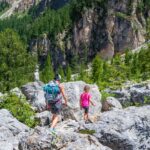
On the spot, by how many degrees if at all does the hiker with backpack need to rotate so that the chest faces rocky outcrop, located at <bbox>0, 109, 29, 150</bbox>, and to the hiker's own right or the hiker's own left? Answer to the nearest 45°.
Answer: approximately 180°

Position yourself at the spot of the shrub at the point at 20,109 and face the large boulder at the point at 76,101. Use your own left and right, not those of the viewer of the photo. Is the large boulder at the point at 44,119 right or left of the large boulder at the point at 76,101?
right

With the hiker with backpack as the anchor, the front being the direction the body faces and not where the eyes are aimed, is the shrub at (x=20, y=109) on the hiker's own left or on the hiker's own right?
on the hiker's own left

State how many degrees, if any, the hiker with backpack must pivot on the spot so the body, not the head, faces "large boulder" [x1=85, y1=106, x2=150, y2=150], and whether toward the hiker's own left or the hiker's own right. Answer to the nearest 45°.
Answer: approximately 90° to the hiker's own right

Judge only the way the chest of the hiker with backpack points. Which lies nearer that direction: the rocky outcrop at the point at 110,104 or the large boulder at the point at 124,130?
the rocky outcrop

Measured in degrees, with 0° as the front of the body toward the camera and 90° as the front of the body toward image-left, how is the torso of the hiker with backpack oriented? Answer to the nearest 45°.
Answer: approximately 225°
